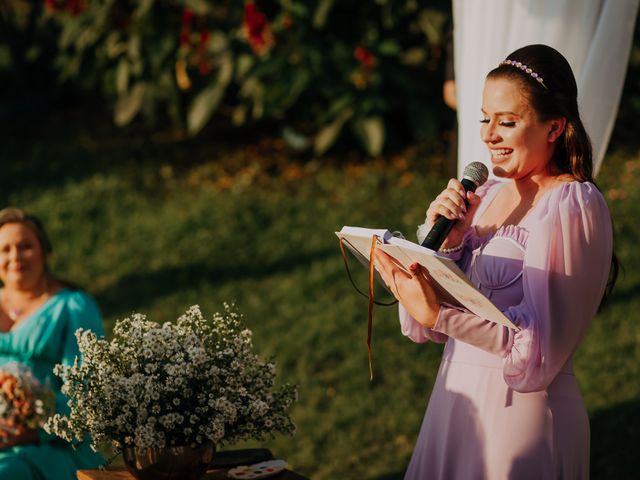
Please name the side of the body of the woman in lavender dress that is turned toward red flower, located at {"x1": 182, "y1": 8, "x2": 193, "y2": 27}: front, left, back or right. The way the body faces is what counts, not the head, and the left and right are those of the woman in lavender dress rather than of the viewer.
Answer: right

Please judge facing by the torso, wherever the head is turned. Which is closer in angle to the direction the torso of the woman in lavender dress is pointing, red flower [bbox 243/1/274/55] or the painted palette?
the painted palette

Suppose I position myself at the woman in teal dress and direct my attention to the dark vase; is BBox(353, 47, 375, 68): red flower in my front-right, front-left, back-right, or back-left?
back-left

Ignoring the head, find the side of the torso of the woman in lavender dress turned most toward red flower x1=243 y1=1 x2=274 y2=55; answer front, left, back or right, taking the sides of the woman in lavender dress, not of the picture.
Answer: right

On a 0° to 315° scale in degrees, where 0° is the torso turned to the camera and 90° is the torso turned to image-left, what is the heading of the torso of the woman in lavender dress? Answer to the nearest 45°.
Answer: approximately 45°

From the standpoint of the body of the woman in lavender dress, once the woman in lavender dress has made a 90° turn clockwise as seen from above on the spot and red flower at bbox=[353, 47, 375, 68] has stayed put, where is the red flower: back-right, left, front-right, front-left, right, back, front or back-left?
front-right

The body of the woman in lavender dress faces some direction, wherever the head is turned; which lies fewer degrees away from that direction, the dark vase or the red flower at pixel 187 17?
the dark vase

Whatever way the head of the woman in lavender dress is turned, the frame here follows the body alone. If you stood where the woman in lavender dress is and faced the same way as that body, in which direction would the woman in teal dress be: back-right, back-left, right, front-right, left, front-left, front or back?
right

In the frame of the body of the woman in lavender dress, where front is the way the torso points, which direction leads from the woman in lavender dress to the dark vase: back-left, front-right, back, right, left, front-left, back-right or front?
front-right
